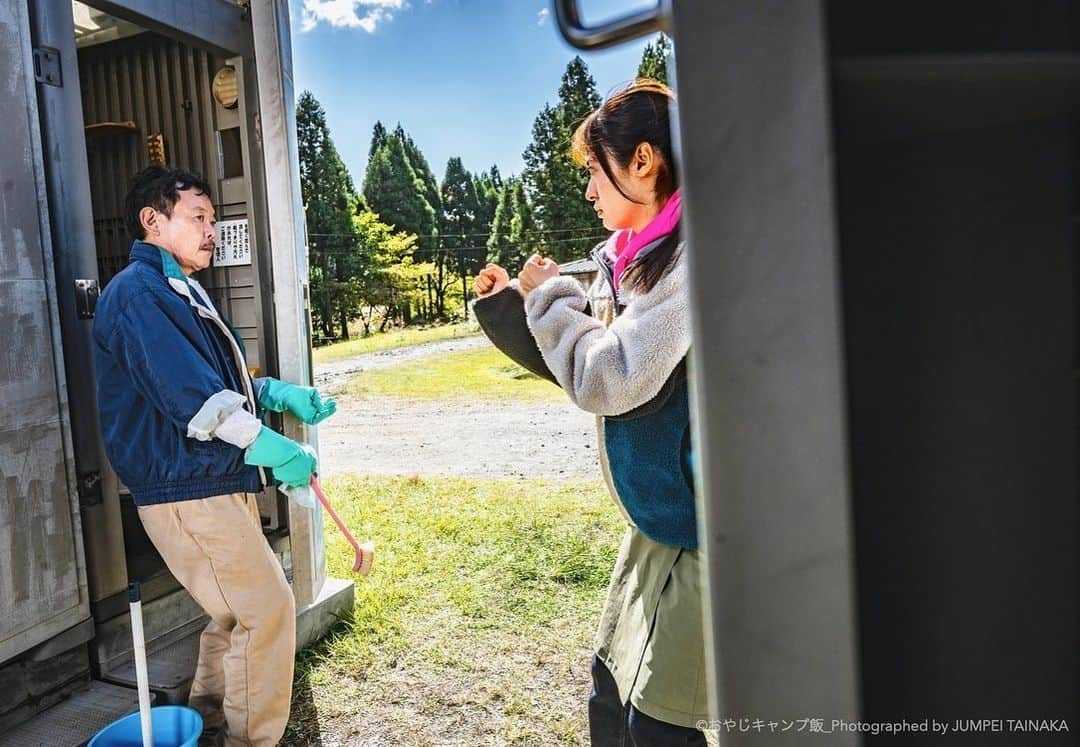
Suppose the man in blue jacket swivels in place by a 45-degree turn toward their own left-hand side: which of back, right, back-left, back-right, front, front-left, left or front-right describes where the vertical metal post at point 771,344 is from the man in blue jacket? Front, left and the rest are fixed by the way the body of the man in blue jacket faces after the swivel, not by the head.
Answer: back-right

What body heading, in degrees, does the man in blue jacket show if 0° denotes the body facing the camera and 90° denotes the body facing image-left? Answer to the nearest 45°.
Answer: approximately 270°

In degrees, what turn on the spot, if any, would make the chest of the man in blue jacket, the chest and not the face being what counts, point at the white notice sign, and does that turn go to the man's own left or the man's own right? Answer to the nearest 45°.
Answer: approximately 90° to the man's own left
